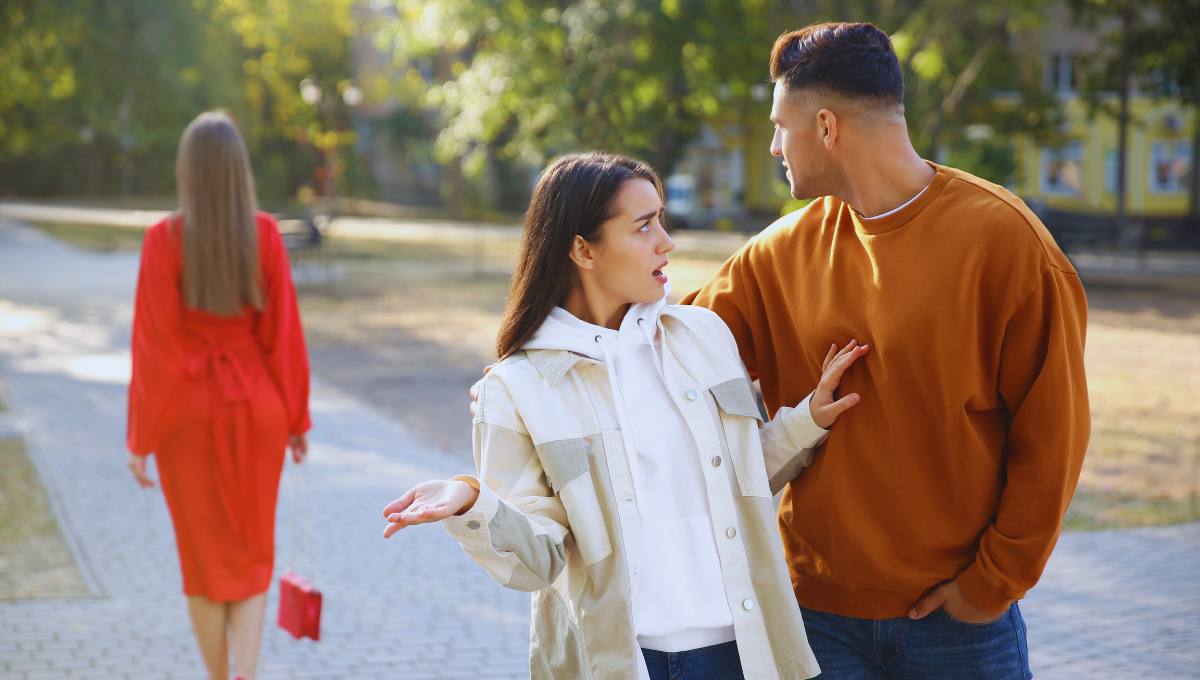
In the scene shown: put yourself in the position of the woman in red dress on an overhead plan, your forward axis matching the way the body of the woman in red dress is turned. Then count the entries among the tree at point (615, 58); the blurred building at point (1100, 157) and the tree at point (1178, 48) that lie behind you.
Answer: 0

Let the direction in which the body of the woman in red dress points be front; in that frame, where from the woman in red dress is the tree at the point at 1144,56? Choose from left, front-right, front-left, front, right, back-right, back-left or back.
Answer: front-right

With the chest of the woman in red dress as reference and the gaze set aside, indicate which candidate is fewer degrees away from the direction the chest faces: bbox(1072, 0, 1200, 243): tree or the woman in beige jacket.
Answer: the tree

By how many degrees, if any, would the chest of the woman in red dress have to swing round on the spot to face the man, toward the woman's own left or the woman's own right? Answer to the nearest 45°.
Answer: approximately 135° to the woman's own right

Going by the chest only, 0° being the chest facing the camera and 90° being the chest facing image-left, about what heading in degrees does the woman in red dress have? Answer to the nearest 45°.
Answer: approximately 180°

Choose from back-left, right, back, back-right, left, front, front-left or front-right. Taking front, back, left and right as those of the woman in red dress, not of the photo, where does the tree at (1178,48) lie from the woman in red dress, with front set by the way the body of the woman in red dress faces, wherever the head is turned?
front-right

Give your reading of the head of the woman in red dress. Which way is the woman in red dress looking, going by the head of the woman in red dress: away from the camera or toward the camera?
away from the camera

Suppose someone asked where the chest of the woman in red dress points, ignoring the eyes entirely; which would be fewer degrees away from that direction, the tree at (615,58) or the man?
the tree

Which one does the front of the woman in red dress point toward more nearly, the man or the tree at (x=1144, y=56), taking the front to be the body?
the tree

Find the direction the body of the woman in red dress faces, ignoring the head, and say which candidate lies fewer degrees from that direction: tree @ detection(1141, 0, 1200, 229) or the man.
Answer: the tree

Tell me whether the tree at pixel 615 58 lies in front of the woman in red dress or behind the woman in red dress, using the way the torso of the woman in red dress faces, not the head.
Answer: in front

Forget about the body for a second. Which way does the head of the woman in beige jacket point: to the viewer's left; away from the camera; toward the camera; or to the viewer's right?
to the viewer's right

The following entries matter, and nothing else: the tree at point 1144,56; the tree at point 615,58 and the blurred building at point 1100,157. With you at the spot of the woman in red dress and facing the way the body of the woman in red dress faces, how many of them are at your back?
0

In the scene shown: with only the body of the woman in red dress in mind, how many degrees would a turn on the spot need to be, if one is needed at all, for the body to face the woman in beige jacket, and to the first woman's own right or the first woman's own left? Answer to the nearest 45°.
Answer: approximately 180°
